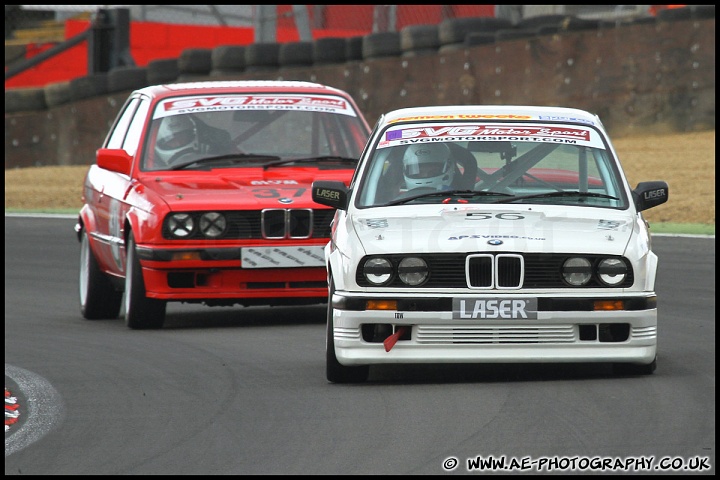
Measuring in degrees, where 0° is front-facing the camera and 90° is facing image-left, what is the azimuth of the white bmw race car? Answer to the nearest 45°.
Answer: approximately 0°

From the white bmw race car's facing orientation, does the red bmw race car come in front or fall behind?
behind
